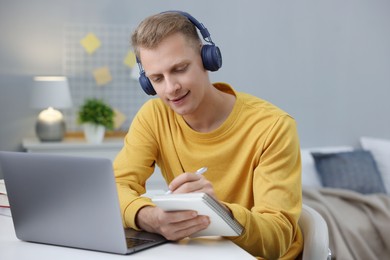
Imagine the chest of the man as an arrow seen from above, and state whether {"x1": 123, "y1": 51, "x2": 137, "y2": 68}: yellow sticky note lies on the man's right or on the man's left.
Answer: on the man's right

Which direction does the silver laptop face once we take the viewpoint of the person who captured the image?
facing away from the viewer and to the right of the viewer

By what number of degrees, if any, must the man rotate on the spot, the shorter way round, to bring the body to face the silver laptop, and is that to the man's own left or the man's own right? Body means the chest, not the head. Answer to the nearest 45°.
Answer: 0° — they already face it

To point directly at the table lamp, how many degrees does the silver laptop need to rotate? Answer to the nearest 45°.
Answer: approximately 45° to its left

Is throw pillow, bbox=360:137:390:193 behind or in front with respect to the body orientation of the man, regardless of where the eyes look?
behind

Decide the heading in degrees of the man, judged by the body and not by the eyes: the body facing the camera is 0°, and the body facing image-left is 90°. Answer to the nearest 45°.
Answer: approximately 45°

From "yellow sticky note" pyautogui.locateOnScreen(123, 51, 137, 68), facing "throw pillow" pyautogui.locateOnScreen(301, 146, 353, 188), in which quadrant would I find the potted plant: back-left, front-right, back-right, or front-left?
back-right

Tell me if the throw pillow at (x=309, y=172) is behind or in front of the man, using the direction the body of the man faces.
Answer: behind

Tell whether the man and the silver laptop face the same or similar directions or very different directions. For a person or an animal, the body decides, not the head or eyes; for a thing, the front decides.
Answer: very different directions

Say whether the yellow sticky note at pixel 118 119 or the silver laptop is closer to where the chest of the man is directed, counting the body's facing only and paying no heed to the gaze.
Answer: the silver laptop

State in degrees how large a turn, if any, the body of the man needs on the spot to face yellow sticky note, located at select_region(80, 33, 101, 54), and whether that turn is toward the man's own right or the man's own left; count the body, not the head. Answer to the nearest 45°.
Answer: approximately 135° to the man's own right

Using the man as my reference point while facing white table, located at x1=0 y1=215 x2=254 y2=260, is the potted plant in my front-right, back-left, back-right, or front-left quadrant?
back-right
